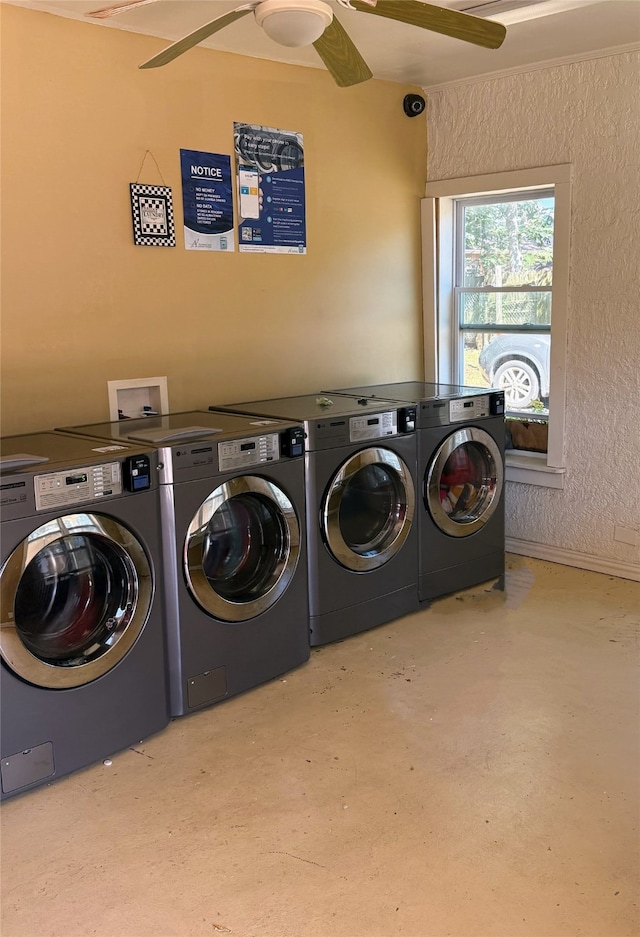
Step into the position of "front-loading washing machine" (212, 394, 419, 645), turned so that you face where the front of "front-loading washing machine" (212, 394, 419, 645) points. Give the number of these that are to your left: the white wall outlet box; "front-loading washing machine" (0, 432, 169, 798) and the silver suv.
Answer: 1

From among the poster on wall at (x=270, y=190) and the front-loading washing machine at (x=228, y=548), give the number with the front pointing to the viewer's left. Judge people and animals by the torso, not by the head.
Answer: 0

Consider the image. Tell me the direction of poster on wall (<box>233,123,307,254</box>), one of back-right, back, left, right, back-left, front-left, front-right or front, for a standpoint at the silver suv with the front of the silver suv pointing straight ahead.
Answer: front-left

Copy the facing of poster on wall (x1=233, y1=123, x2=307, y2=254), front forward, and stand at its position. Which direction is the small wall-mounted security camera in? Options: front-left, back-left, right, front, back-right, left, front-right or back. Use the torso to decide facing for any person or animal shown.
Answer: left

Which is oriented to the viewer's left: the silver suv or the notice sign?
the silver suv

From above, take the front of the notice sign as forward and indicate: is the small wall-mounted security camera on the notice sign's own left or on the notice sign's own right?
on the notice sign's own left

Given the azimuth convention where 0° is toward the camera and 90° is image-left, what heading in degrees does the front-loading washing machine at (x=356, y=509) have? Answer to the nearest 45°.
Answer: approximately 315°

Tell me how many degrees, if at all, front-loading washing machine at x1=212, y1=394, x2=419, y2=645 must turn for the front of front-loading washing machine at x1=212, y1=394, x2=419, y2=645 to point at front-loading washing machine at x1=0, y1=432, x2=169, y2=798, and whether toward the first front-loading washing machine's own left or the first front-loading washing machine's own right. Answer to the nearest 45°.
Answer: approximately 90° to the first front-loading washing machine's own right

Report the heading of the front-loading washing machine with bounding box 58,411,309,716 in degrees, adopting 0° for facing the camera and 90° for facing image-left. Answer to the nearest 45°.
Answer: approximately 315°

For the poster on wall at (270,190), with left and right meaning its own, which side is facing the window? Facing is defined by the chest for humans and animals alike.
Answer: left
